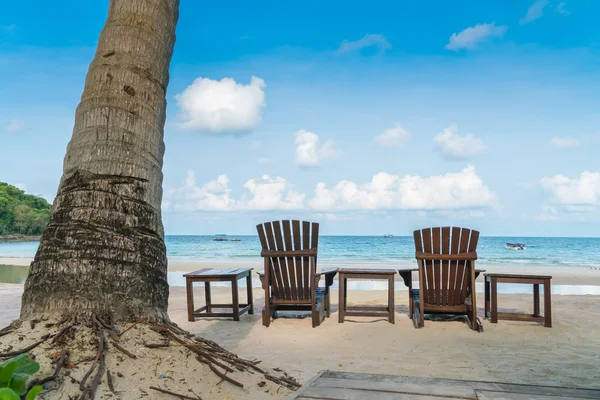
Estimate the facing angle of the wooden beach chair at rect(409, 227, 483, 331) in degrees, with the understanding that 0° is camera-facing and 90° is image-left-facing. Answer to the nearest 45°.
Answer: approximately 180°

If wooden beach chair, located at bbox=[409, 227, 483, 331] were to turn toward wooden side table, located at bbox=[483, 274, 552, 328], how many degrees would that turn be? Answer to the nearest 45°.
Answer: approximately 90° to its right

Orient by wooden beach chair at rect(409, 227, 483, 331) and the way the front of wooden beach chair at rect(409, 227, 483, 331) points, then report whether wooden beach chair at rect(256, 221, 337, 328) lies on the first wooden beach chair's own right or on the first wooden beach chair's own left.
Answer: on the first wooden beach chair's own left

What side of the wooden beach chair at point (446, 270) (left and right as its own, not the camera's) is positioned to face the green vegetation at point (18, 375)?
back

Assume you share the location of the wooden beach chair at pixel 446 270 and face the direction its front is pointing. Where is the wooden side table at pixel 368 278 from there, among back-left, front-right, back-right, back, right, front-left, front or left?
left

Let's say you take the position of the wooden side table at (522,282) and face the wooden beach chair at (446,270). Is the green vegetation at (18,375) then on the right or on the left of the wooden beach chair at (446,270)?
left

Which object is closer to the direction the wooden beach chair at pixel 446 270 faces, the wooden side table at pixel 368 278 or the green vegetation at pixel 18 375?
the wooden side table

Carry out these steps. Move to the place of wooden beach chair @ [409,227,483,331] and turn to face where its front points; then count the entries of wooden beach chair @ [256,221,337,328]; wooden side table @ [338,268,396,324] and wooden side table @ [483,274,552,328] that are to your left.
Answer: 2
